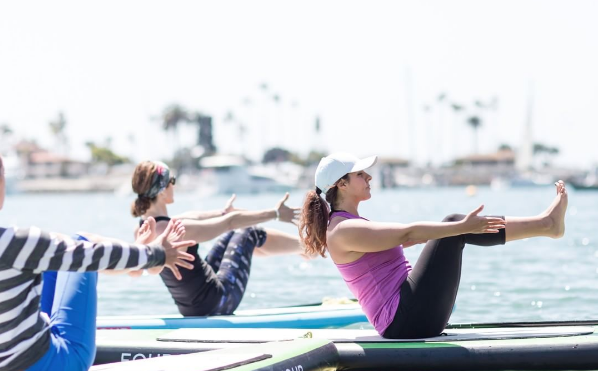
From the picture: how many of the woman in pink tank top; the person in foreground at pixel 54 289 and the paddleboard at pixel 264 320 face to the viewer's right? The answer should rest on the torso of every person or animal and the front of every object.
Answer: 3

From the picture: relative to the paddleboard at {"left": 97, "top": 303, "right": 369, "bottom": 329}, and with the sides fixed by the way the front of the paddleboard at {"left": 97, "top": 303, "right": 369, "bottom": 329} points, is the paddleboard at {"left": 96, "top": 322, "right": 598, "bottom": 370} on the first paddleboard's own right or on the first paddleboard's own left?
on the first paddleboard's own right

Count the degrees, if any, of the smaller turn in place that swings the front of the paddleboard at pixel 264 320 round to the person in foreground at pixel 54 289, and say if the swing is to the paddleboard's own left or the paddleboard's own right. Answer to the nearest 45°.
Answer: approximately 90° to the paddleboard's own right

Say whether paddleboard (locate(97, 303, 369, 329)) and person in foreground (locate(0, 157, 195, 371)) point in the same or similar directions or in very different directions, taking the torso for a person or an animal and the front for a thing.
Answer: same or similar directions

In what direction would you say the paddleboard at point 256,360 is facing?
to the viewer's right

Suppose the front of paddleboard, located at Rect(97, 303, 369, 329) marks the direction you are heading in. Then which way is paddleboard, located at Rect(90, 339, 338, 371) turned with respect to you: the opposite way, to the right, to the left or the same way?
the same way

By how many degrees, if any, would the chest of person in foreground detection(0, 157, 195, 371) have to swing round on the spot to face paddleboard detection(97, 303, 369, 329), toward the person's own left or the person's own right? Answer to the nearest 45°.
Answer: approximately 45° to the person's own left

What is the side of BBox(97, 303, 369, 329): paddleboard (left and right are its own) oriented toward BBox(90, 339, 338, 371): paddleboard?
right

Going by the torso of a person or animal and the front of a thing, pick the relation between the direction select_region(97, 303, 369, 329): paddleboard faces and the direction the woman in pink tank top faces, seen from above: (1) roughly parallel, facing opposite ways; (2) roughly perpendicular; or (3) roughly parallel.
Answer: roughly parallel

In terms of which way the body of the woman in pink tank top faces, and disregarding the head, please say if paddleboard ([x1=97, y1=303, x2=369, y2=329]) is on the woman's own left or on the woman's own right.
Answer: on the woman's own left

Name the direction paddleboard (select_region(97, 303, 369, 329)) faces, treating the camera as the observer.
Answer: facing to the right of the viewer

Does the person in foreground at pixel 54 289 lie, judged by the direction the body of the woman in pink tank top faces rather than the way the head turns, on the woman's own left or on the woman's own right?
on the woman's own right

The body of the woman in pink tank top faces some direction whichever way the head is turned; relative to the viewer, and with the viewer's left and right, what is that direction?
facing to the right of the viewer

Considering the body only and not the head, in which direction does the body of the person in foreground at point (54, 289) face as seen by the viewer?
to the viewer's right

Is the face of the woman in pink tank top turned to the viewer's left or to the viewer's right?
to the viewer's right
